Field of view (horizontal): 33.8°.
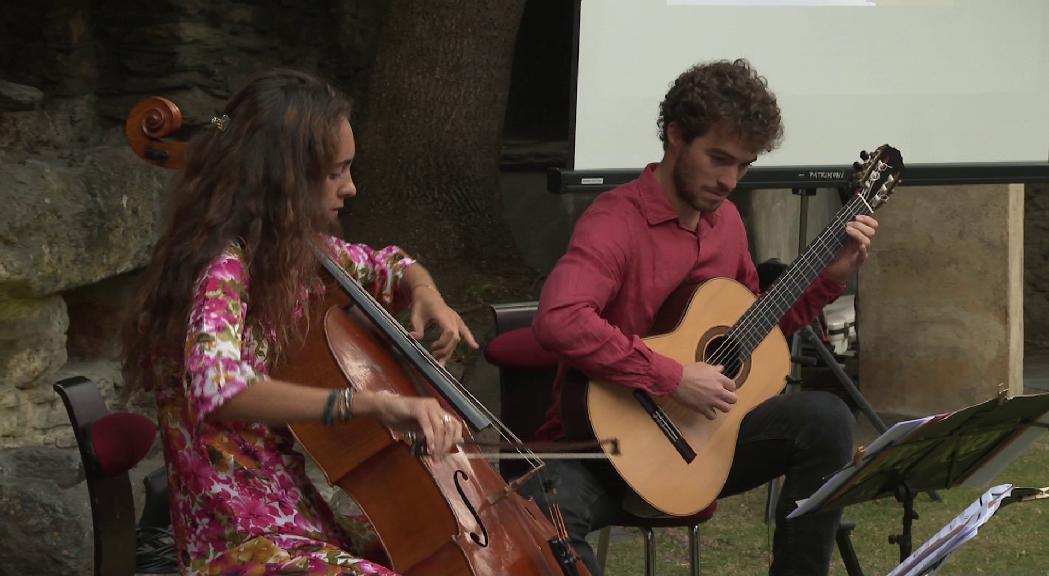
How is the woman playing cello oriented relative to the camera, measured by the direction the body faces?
to the viewer's right

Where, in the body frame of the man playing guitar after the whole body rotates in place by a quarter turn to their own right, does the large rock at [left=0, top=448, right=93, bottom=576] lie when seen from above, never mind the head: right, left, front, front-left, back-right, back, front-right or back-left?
front-right

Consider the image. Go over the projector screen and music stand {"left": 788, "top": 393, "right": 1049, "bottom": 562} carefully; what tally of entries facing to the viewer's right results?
0

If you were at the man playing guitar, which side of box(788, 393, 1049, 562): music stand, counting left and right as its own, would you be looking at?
front

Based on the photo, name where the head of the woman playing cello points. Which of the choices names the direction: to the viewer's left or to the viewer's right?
to the viewer's right

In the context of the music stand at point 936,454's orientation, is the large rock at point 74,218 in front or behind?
in front

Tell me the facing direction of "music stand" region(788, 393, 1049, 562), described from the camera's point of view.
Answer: facing away from the viewer and to the left of the viewer

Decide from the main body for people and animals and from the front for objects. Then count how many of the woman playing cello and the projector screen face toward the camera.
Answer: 1
